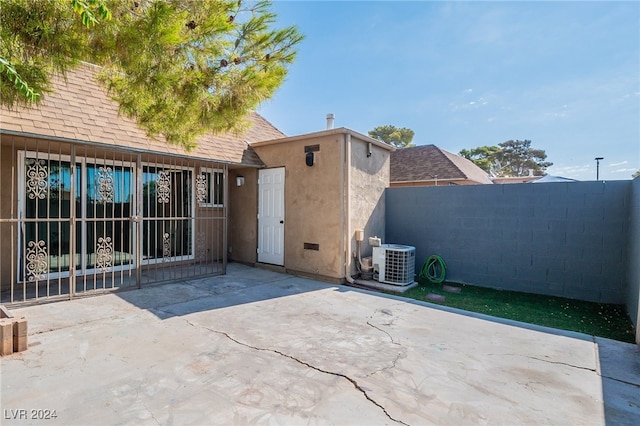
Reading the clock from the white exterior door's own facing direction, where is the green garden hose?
The green garden hose is roughly at 8 o'clock from the white exterior door.

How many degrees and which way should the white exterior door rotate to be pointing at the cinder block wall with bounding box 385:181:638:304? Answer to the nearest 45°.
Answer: approximately 90° to its left

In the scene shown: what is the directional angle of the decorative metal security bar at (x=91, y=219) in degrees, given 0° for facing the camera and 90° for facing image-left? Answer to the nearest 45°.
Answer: approximately 315°

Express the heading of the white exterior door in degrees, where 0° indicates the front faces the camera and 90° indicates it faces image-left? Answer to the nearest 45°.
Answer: approximately 45°
